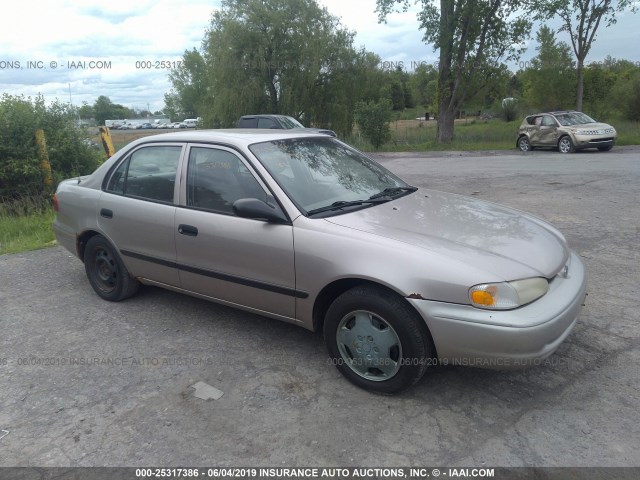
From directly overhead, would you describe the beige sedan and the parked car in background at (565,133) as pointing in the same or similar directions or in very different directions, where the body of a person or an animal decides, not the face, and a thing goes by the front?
same or similar directions

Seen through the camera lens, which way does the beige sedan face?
facing the viewer and to the right of the viewer

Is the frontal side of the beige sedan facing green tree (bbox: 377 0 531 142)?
no

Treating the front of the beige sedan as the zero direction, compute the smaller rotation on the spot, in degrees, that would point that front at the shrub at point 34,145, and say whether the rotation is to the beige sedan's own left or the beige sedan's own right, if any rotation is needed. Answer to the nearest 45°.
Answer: approximately 180°

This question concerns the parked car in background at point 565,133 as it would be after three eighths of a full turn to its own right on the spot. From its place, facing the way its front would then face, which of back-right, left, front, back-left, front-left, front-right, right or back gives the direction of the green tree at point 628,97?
right

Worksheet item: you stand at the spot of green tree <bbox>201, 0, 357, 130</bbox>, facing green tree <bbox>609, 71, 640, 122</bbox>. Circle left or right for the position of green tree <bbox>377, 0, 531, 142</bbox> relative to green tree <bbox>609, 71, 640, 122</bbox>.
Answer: right

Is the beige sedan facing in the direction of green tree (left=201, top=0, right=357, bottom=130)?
no

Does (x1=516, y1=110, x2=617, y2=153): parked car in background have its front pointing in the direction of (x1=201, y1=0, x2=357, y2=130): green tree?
no

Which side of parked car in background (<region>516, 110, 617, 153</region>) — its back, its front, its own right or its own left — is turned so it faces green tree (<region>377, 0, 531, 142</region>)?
back

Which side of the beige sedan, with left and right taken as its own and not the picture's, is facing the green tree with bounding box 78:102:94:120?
back

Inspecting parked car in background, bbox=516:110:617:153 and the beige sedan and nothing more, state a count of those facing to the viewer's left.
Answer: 0

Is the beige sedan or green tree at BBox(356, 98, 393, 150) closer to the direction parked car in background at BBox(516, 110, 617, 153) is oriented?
the beige sedan

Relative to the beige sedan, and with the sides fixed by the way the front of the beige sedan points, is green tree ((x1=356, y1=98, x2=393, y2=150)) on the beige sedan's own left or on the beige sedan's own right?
on the beige sedan's own left

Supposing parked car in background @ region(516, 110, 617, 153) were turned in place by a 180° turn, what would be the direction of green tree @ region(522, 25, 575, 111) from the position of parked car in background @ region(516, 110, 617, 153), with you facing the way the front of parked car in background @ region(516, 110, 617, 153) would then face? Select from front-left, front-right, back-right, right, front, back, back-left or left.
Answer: front-right
